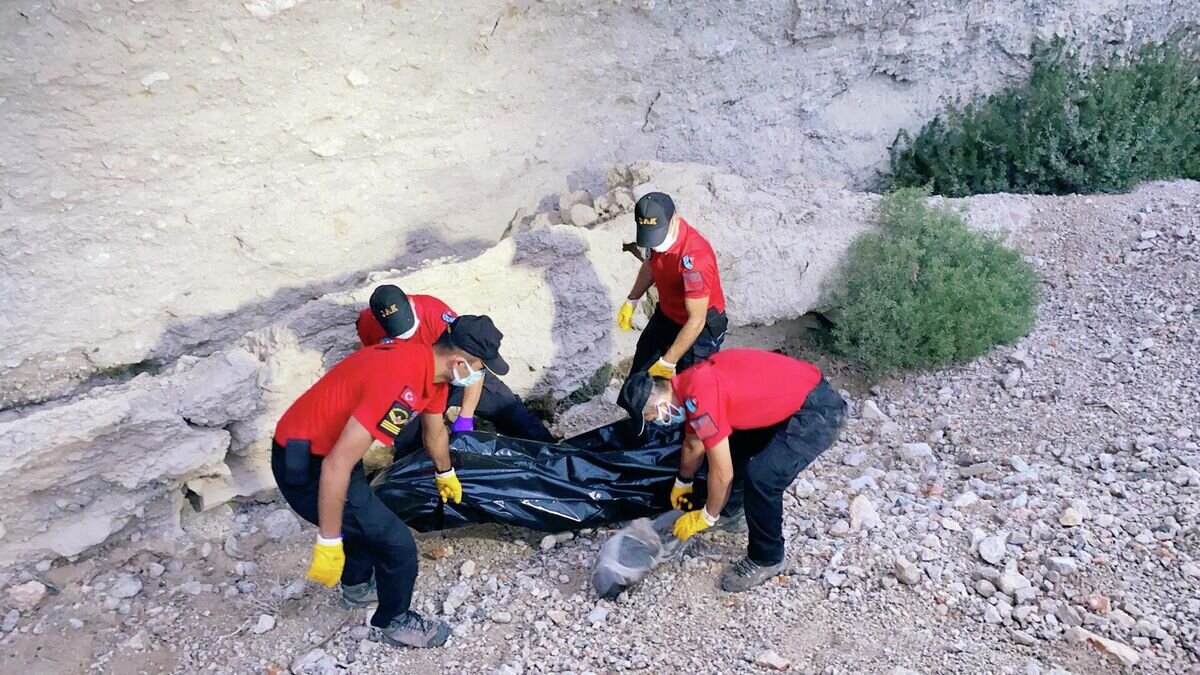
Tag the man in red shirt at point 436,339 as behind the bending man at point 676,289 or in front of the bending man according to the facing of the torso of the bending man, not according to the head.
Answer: in front

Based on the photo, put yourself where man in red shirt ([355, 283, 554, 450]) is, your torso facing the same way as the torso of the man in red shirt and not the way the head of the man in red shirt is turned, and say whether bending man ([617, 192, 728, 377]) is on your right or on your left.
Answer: on your left

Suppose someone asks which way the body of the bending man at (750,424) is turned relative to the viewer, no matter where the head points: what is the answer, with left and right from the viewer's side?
facing to the left of the viewer

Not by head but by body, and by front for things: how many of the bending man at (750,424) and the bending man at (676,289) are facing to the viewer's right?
0

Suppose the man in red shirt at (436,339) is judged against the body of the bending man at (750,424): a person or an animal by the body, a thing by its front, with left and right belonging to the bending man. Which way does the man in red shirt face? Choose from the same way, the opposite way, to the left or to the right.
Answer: to the left

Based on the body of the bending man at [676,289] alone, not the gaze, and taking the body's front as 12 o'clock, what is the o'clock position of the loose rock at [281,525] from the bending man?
The loose rock is roughly at 1 o'clock from the bending man.

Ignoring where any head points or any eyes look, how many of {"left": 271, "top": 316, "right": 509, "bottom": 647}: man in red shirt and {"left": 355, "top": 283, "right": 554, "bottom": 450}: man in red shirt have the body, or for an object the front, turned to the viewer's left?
0

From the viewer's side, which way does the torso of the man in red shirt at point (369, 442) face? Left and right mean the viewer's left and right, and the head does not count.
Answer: facing to the right of the viewer

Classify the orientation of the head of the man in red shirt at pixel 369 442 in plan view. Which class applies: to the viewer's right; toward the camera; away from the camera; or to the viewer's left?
to the viewer's right

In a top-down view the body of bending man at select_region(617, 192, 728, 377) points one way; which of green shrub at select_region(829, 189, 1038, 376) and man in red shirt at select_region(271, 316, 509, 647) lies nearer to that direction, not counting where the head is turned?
the man in red shirt

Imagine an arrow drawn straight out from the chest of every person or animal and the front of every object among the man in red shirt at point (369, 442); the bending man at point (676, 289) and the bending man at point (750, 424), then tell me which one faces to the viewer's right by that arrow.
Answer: the man in red shirt

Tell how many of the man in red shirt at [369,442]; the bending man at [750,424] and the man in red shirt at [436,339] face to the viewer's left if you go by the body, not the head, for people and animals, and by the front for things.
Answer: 1
